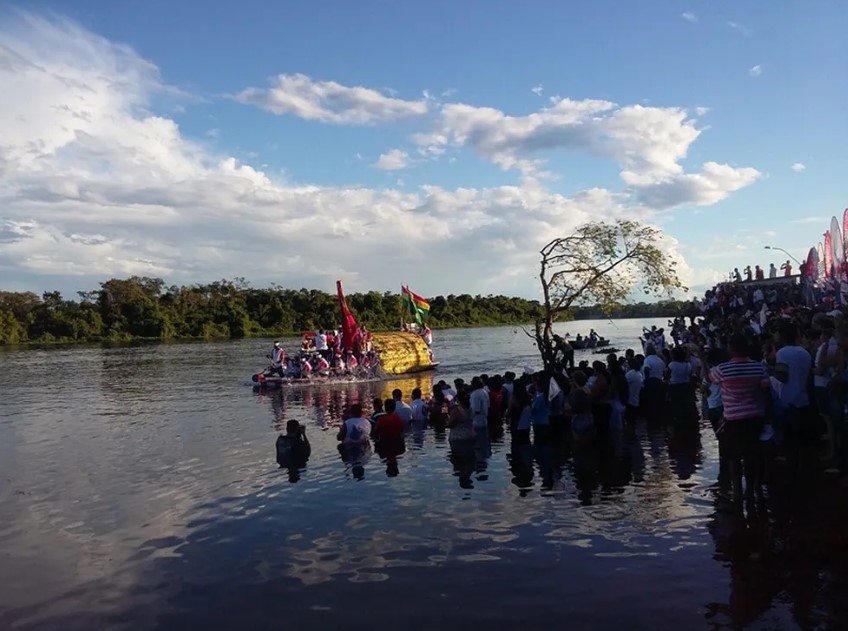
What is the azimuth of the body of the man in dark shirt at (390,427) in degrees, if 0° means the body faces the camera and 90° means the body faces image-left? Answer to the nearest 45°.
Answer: approximately 180°

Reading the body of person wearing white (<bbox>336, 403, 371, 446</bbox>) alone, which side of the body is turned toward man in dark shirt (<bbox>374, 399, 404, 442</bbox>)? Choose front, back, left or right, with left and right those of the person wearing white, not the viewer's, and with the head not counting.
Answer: right

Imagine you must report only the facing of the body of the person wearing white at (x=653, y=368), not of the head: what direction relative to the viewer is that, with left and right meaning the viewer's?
facing away from the viewer and to the left of the viewer

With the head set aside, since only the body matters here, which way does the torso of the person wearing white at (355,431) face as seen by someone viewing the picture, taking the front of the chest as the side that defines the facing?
away from the camera

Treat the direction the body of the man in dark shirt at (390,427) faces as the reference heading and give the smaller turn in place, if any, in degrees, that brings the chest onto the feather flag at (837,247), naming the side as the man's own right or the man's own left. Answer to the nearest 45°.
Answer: approximately 45° to the man's own right

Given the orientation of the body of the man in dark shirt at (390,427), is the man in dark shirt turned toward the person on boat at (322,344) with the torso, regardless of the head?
yes

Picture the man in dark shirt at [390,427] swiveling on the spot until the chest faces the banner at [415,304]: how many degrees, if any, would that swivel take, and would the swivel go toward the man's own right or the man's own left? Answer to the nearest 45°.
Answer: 0° — they already face it

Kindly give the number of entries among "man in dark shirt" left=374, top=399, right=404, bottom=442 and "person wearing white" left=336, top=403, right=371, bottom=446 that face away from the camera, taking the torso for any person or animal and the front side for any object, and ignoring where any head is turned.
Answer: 2

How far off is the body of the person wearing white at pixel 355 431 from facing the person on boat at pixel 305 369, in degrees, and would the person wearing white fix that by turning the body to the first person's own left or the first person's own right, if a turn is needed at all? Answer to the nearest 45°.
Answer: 0° — they already face them
